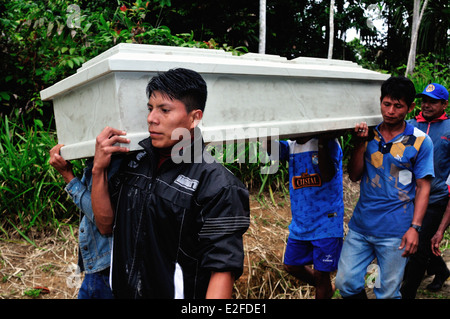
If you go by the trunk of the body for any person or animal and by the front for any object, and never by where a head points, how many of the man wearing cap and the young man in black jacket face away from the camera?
0

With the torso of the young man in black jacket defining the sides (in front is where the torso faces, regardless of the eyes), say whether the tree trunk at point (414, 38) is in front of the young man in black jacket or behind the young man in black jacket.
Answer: behind

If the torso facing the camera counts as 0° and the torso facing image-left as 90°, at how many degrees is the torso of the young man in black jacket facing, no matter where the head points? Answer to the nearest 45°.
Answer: approximately 45°

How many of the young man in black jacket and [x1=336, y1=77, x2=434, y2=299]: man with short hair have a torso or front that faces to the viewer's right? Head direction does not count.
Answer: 0

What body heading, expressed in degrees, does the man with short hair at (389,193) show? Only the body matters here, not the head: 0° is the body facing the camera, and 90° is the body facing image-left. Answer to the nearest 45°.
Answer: approximately 45°

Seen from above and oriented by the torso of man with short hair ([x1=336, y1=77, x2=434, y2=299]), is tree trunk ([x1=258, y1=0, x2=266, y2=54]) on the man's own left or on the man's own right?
on the man's own right

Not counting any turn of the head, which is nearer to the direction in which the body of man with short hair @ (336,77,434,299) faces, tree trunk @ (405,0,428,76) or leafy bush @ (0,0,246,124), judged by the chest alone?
the leafy bush
